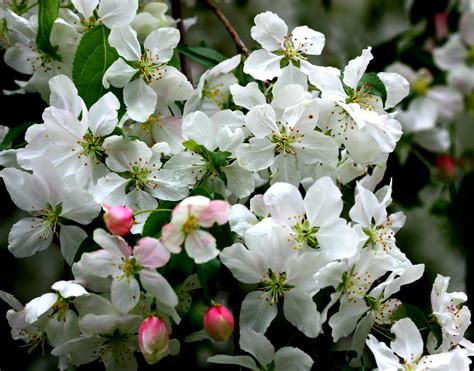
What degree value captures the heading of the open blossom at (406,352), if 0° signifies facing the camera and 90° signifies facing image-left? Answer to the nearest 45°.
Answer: approximately 0°

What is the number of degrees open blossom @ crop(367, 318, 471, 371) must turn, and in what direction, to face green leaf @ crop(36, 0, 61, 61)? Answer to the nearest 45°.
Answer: approximately 90° to its right

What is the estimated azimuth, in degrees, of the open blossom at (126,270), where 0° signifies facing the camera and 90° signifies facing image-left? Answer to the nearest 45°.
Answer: approximately 0°

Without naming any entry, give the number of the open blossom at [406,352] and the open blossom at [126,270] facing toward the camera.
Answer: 2
